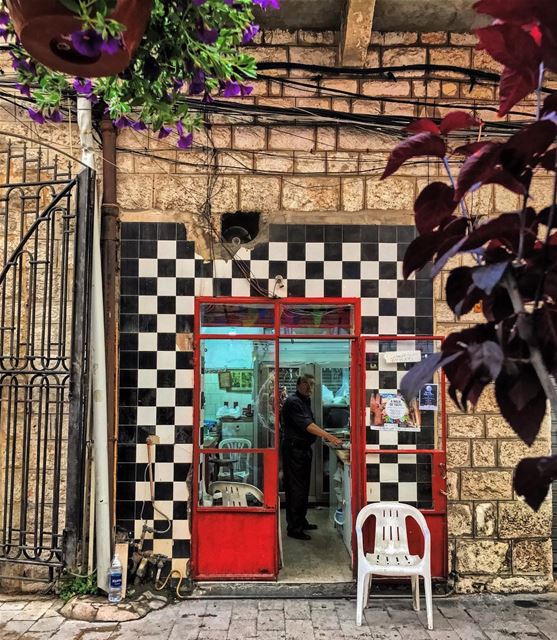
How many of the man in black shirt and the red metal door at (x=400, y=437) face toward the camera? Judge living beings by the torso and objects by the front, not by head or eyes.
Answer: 1

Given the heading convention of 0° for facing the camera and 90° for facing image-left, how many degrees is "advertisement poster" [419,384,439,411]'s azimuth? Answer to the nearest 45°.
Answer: approximately 0°

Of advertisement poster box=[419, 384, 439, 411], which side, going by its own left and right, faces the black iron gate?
right

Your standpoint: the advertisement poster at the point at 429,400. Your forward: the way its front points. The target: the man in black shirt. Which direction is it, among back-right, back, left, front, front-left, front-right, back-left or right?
back-right

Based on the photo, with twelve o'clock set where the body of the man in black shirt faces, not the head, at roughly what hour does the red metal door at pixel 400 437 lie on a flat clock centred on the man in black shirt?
The red metal door is roughly at 2 o'clock from the man in black shirt.

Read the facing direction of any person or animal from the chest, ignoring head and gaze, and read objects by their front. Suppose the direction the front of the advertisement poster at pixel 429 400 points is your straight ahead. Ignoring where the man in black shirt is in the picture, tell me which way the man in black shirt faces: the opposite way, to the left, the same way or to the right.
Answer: to the left

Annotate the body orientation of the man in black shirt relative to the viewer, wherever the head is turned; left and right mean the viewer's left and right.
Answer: facing to the right of the viewer

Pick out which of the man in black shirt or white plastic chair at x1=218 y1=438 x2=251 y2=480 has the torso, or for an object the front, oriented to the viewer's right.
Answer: the man in black shirt
